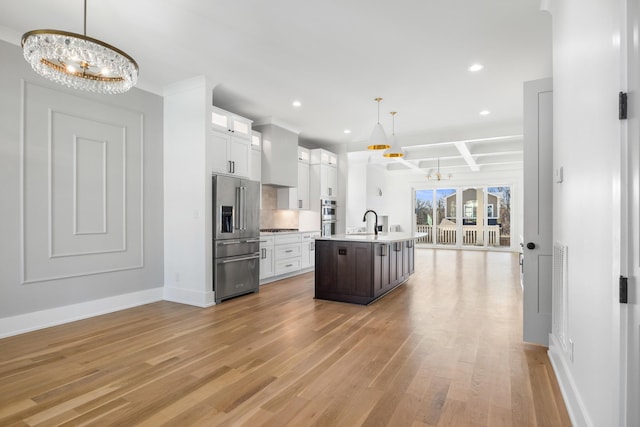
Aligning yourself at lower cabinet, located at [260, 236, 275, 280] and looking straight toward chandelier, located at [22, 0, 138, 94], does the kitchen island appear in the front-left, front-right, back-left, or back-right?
front-left

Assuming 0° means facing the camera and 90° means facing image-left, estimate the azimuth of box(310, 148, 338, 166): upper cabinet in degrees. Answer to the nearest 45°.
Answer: approximately 315°

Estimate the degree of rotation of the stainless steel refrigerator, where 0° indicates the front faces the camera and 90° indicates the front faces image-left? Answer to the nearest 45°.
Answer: approximately 315°

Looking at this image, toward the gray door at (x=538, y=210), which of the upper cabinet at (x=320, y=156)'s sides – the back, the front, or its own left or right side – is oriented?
front

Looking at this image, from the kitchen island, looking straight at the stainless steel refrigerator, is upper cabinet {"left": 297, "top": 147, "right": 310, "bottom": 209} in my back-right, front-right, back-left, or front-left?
front-right

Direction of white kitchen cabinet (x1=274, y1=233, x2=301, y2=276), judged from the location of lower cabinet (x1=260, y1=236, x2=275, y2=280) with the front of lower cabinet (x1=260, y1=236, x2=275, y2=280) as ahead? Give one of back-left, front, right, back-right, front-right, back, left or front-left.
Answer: left

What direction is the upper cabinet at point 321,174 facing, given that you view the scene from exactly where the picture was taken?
facing the viewer and to the right of the viewer

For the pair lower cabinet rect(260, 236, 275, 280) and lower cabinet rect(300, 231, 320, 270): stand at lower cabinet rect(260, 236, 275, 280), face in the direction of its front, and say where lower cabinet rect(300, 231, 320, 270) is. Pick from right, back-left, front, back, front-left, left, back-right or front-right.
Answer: left

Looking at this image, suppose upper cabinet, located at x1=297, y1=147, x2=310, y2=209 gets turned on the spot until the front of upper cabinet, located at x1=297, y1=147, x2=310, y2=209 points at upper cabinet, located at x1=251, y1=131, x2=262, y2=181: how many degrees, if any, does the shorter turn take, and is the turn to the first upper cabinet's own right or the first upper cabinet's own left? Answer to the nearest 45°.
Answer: approximately 90° to the first upper cabinet's own right

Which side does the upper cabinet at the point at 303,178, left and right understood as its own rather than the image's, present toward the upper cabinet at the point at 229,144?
right
